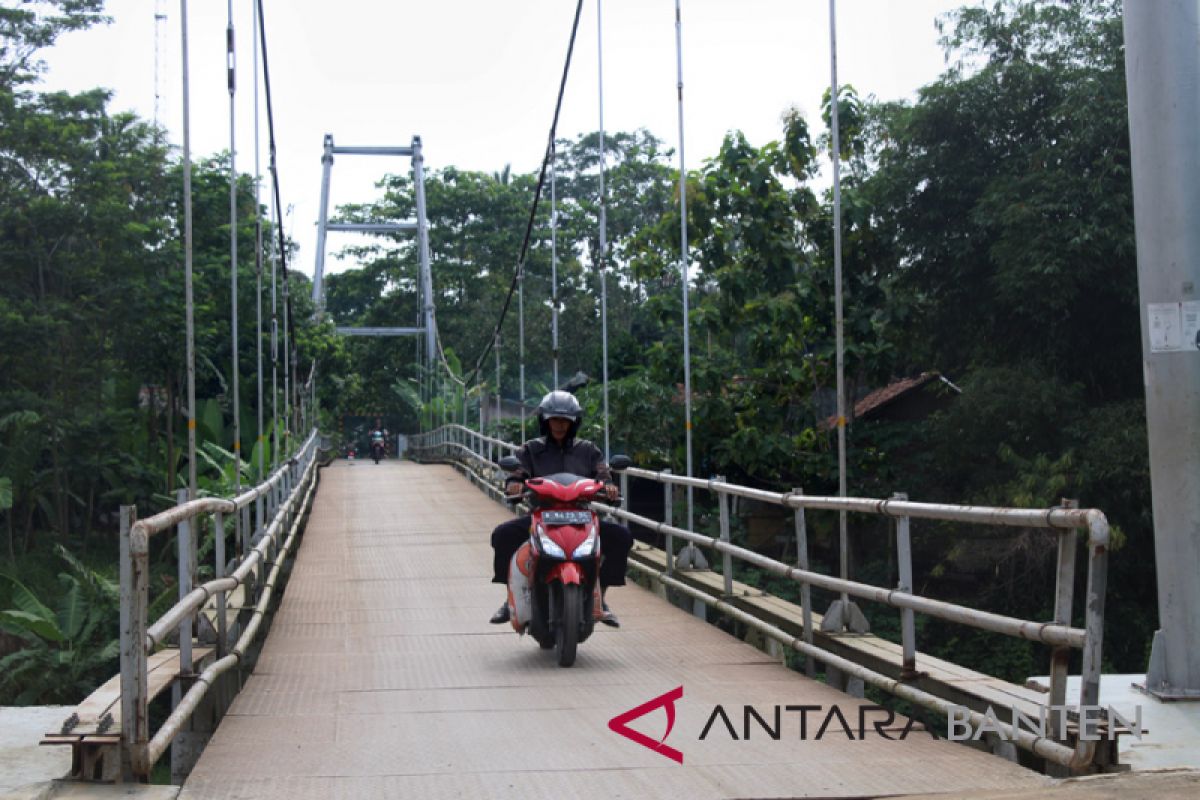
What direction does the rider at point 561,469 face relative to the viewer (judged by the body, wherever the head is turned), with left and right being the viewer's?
facing the viewer

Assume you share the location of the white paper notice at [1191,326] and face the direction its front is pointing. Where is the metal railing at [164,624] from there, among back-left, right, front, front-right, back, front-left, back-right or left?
front-right

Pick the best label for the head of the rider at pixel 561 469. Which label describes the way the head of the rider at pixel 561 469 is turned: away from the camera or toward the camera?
toward the camera

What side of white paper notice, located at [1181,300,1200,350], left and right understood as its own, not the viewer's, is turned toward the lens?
front

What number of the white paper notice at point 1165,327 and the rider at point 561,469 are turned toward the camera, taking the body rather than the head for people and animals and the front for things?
2

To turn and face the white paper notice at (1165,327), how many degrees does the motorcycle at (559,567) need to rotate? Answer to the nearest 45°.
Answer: approximately 45° to its left

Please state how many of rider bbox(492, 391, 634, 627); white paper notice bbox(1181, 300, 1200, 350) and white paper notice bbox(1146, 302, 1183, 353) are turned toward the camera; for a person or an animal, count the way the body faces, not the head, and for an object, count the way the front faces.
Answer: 3

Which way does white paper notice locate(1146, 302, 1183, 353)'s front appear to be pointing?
toward the camera

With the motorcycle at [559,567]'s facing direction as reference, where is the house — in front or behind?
behind

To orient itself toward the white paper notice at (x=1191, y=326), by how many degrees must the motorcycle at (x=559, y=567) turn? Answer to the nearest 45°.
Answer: approximately 45° to its left
